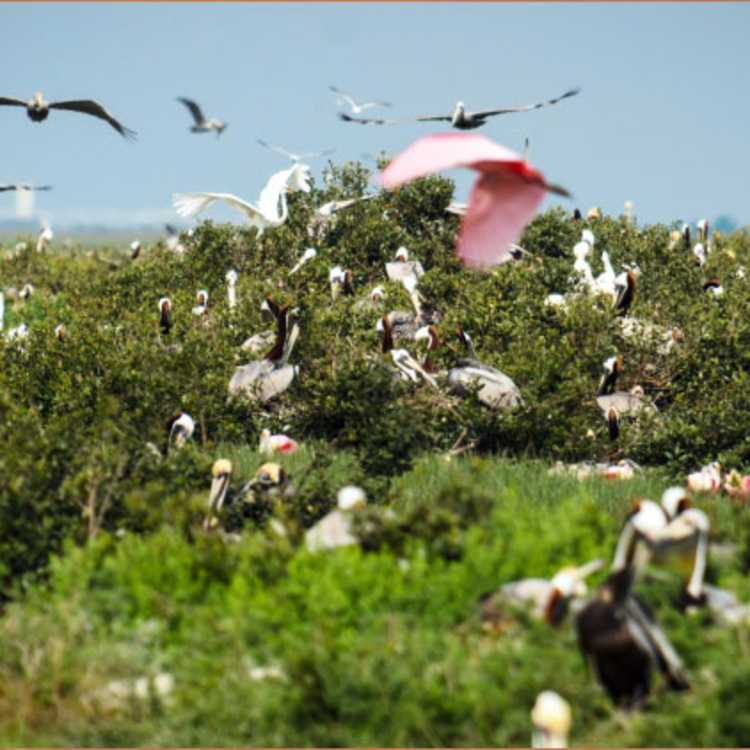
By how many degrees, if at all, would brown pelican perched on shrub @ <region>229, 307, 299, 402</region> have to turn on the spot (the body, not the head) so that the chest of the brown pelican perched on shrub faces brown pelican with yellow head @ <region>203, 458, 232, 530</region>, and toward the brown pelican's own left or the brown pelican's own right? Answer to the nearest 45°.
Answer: approximately 90° to the brown pelican's own right

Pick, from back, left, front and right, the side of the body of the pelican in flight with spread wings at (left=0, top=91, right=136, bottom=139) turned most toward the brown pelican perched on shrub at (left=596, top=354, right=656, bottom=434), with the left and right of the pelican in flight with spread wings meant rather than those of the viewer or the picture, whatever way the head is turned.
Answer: left

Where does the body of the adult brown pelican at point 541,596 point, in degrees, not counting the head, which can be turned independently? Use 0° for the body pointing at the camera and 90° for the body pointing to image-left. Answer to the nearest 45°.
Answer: approximately 270°

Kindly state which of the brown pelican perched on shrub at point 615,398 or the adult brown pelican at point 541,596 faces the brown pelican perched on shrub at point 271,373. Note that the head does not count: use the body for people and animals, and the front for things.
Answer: the brown pelican perched on shrub at point 615,398

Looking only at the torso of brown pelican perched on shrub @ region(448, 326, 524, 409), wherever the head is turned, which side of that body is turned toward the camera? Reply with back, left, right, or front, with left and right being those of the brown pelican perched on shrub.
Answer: left

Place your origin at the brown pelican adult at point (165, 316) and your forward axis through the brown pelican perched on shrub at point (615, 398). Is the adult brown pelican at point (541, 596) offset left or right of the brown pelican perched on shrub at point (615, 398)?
right

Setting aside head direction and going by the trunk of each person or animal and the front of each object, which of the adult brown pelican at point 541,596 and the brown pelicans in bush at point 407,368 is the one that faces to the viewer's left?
the brown pelicans in bush at point 407,368

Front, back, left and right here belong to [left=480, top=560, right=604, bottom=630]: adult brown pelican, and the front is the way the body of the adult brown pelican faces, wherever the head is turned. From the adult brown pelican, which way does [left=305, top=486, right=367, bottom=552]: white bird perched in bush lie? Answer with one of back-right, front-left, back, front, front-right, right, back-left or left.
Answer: back-left
